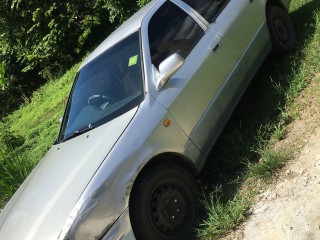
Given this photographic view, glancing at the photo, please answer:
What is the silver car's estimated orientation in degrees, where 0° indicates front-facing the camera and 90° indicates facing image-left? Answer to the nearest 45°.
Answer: approximately 45°
